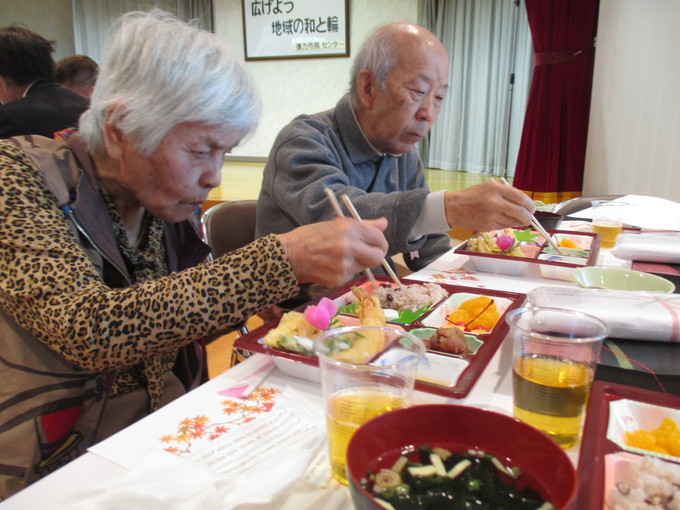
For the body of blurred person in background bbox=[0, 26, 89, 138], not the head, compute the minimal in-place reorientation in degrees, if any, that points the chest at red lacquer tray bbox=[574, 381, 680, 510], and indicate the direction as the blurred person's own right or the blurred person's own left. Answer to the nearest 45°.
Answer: approximately 135° to the blurred person's own left

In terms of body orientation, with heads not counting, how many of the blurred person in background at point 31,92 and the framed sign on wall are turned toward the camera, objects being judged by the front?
1

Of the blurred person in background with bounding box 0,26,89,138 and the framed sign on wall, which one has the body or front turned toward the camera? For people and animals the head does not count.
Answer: the framed sign on wall

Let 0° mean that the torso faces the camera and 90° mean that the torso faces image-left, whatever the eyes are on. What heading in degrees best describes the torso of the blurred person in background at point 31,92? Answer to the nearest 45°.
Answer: approximately 135°

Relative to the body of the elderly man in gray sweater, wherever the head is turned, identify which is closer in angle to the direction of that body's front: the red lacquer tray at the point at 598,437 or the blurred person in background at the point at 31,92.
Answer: the red lacquer tray

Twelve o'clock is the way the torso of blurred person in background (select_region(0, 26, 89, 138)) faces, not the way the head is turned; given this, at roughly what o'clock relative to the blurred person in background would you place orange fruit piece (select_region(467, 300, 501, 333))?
The orange fruit piece is roughly at 7 o'clock from the blurred person in background.

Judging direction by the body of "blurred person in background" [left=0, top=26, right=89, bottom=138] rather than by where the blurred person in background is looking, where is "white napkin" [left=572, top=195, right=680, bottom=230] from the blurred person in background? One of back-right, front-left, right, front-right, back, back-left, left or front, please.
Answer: back

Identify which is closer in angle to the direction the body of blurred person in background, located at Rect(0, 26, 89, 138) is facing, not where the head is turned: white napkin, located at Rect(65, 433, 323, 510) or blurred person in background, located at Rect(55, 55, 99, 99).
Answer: the blurred person in background

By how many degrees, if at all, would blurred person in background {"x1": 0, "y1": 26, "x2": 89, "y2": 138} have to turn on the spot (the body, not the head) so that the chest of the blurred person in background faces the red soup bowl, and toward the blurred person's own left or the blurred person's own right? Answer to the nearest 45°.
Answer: approximately 135° to the blurred person's own left

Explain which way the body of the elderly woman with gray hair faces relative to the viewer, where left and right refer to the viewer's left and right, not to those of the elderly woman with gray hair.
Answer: facing the viewer and to the right of the viewer

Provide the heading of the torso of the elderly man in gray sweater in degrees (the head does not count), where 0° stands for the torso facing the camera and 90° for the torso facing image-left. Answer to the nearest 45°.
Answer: approximately 315°

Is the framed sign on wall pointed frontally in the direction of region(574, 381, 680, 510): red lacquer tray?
yes

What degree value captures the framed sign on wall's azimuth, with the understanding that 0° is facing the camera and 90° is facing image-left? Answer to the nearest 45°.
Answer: approximately 0°

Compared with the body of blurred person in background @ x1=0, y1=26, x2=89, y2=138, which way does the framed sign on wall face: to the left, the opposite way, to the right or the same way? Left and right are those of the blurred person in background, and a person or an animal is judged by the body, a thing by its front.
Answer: to the left

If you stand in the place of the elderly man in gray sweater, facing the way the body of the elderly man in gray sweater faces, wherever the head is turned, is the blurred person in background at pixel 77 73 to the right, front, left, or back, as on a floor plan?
back
